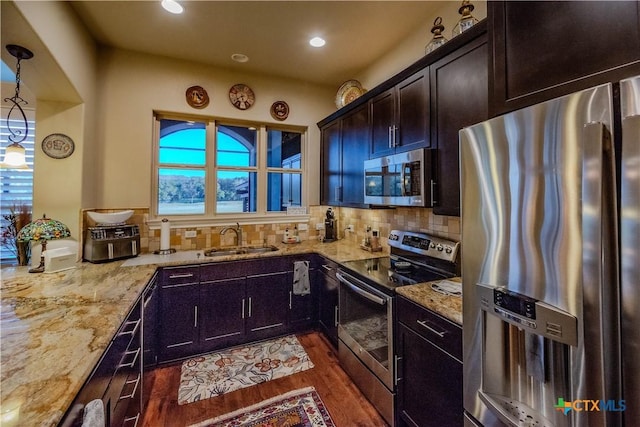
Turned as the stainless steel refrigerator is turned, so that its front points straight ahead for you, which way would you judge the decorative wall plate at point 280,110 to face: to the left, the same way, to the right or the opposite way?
to the left

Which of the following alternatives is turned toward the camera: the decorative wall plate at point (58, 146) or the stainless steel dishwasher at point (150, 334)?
the decorative wall plate

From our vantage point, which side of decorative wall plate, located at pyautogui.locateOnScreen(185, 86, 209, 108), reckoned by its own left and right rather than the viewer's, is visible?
front

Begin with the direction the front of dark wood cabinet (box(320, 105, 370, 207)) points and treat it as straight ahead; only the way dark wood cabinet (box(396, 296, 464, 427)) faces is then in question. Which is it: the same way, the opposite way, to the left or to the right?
the same way

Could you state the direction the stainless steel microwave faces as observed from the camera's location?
facing the viewer and to the left of the viewer

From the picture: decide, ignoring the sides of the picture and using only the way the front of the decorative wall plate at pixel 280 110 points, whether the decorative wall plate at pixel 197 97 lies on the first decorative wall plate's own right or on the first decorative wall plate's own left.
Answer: on the first decorative wall plate's own right

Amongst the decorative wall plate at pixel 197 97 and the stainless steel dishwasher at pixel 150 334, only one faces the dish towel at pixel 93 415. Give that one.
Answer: the decorative wall plate

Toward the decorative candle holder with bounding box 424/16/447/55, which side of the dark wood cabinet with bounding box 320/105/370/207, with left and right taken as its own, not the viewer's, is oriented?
left

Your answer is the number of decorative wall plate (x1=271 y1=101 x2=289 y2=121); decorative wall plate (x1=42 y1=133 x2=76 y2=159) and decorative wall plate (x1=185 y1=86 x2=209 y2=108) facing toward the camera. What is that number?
3

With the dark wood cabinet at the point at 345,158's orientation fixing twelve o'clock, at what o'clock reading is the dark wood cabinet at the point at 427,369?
the dark wood cabinet at the point at 427,369 is roughly at 10 o'clock from the dark wood cabinet at the point at 345,158.

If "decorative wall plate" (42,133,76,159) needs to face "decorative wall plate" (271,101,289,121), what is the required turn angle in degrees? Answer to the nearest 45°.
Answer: approximately 90° to its left

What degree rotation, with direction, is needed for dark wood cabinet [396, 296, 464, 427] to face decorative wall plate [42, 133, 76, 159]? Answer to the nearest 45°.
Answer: approximately 45° to its right

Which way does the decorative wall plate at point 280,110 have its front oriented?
toward the camera
